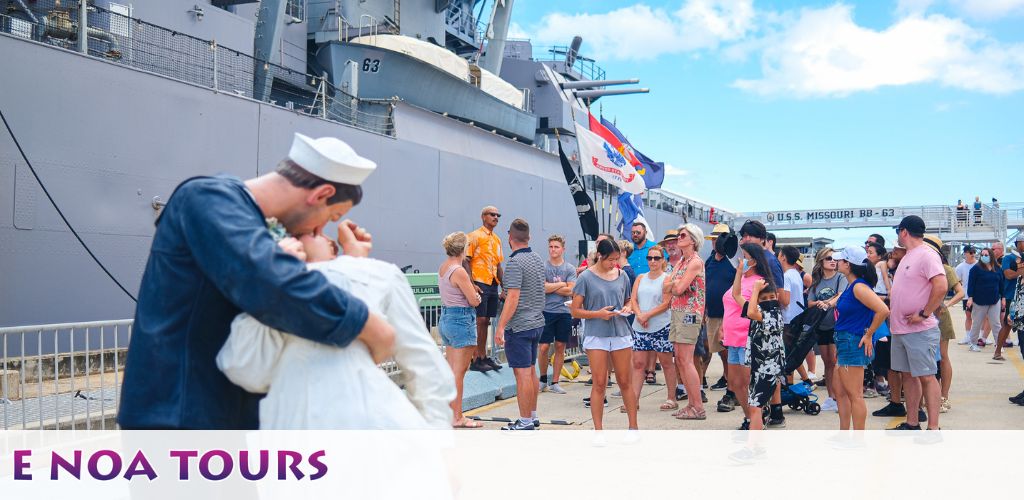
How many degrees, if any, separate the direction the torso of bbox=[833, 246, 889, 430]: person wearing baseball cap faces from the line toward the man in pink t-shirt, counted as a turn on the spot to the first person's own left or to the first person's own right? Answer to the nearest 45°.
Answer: approximately 135° to the first person's own right

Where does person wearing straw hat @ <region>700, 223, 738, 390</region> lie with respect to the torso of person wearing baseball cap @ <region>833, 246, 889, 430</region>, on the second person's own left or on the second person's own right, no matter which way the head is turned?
on the second person's own right

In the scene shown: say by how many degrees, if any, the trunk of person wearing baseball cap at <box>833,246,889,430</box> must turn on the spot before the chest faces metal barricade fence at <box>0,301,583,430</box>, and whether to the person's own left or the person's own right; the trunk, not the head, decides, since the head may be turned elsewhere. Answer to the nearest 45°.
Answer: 0° — they already face it

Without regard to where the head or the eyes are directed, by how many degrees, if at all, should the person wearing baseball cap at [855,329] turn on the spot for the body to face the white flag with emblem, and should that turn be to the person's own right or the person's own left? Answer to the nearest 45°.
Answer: approximately 45° to the person's own right

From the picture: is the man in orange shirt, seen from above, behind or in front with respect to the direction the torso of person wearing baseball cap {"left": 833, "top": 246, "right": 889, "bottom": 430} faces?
in front

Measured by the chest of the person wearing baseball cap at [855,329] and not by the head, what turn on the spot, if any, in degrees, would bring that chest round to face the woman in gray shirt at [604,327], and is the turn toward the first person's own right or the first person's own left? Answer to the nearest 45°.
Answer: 0° — they already face them

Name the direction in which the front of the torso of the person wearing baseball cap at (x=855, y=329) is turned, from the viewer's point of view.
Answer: to the viewer's left

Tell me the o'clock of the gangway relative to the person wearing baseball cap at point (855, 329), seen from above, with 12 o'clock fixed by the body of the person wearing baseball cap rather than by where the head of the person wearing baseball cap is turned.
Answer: The gangway is roughly at 3 o'clock from the person wearing baseball cap.
